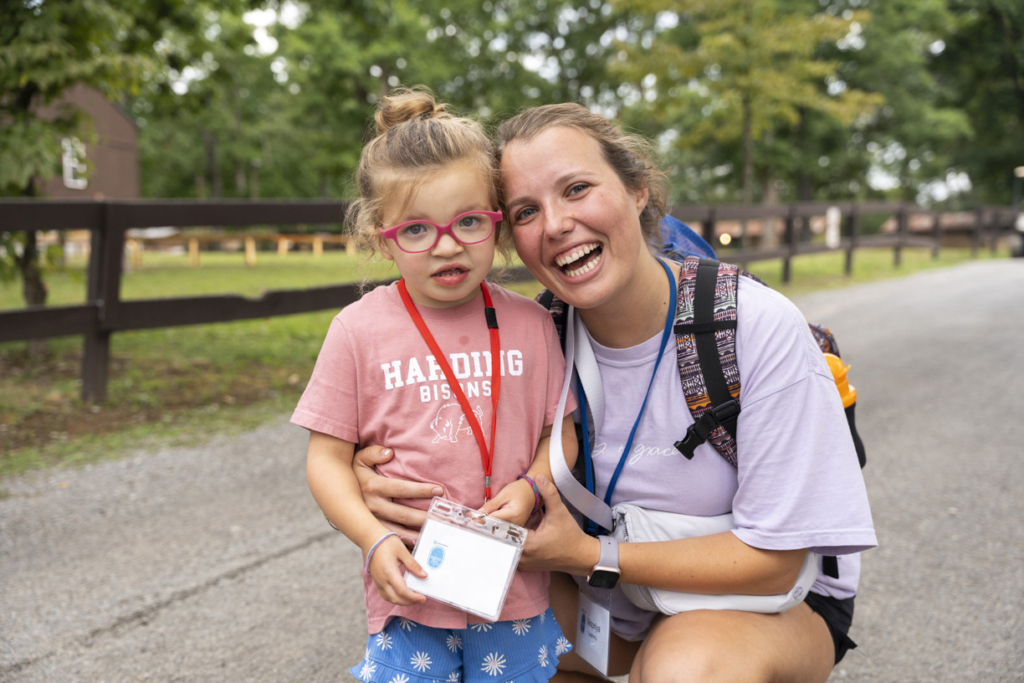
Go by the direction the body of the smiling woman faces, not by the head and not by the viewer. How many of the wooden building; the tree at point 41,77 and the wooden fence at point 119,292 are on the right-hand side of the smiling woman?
3

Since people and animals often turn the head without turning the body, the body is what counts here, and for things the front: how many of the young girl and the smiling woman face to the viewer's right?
0

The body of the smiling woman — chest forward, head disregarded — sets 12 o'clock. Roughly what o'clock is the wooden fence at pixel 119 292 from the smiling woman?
The wooden fence is roughly at 3 o'clock from the smiling woman.

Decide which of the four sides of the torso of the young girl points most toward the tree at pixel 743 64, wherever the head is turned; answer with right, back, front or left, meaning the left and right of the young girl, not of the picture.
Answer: back

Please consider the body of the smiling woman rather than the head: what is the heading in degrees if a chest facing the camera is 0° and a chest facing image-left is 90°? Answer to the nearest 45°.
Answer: approximately 45°

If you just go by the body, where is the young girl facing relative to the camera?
toward the camera

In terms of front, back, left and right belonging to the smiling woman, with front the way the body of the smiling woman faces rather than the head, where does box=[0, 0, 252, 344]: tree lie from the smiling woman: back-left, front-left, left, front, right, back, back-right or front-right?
right

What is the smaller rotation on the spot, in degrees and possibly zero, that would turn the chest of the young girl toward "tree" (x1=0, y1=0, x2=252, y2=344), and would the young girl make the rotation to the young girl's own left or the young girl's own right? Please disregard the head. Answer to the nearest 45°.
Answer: approximately 135° to the young girl's own right

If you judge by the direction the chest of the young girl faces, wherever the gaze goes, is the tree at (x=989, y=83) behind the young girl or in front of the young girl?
behind
